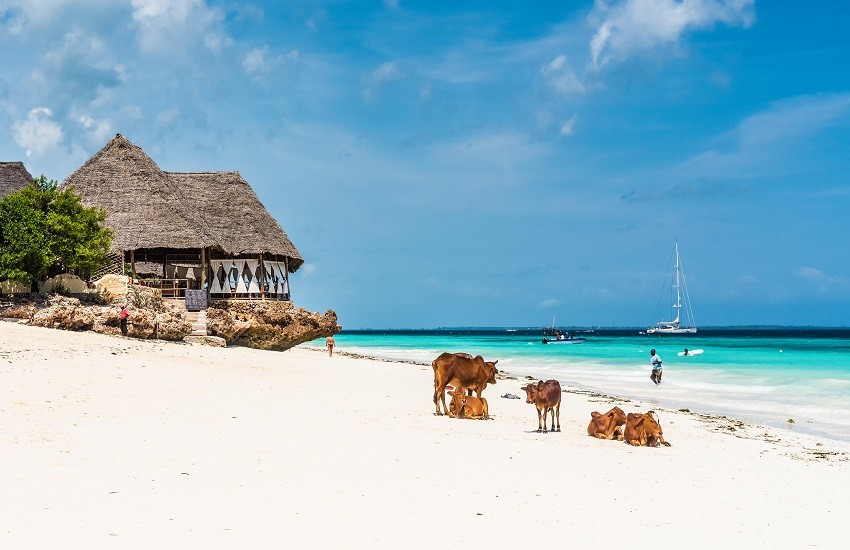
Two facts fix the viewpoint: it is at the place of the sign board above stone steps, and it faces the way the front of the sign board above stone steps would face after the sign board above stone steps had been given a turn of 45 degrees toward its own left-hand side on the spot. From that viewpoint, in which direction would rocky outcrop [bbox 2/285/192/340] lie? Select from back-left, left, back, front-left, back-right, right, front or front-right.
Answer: right

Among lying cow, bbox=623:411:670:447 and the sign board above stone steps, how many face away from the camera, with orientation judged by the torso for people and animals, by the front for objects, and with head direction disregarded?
0

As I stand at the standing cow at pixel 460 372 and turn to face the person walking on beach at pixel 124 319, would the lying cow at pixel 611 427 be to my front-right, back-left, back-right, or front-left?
back-right

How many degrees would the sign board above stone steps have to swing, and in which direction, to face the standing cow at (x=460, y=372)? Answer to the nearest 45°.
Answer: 0° — it already faces it

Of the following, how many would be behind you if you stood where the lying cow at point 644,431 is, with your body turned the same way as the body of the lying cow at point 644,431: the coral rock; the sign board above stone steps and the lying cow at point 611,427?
3

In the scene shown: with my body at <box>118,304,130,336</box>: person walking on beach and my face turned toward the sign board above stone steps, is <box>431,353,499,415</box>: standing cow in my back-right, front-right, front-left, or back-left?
back-right

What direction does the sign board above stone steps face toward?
toward the camera

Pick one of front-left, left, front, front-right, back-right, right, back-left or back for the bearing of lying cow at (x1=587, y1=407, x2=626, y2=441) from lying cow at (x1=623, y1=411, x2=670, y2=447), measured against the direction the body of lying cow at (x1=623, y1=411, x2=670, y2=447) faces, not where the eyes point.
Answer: back

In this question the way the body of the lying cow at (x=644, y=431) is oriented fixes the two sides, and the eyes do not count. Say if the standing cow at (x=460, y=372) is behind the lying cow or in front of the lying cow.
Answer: behind

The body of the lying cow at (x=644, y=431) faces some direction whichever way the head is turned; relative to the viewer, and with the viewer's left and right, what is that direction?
facing the viewer and to the right of the viewer

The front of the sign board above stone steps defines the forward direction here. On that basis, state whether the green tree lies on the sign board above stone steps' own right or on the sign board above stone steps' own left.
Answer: on the sign board above stone steps' own right

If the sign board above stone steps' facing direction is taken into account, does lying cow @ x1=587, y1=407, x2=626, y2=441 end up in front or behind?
in front
